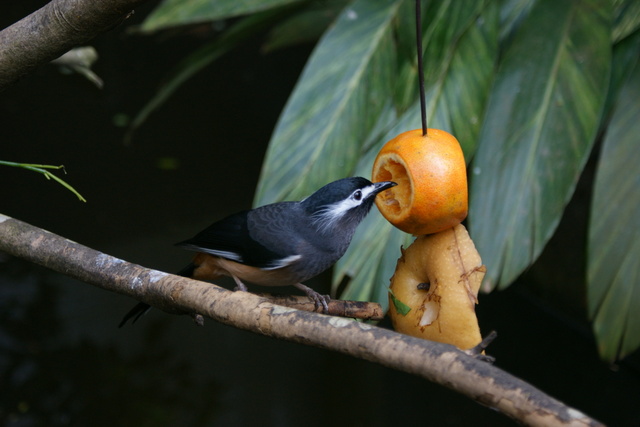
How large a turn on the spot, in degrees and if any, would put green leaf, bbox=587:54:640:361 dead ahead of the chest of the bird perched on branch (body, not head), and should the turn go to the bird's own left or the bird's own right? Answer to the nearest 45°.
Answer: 0° — it already faces it

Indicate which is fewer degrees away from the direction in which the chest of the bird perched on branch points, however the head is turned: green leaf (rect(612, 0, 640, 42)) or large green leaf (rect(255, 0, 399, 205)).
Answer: the green leaf

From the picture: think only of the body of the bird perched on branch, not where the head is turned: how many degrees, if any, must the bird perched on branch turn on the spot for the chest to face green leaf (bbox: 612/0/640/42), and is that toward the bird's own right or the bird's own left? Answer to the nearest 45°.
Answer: approximately 45° to the bird's own left

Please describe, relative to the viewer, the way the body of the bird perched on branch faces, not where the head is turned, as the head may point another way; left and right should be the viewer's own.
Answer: facing to the right of the viewer

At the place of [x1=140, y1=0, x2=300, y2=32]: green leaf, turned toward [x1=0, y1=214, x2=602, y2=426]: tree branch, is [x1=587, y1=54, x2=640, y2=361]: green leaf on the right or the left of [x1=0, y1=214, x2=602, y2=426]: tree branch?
left

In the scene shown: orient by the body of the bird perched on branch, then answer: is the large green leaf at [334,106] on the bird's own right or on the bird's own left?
on the bird's own left
